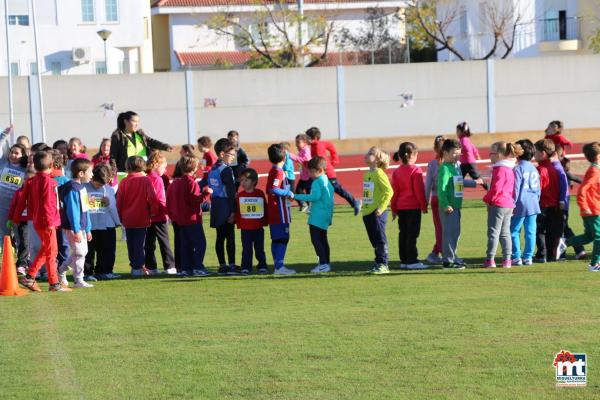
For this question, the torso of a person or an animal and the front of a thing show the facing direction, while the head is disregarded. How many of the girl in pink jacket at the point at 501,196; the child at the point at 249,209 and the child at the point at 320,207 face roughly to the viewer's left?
2

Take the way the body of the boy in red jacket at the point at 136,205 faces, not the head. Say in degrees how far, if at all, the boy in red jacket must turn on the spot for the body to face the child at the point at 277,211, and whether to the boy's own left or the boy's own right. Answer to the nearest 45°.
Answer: approximately 90° to the boy's own right

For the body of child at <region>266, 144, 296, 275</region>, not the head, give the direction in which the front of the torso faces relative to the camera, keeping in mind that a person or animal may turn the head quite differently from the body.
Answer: to the viewer's right

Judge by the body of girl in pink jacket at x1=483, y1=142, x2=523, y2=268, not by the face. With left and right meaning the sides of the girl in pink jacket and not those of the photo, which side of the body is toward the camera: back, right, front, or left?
left

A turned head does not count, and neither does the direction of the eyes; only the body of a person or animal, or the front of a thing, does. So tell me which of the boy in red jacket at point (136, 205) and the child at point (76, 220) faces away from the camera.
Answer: the boy in red jacket

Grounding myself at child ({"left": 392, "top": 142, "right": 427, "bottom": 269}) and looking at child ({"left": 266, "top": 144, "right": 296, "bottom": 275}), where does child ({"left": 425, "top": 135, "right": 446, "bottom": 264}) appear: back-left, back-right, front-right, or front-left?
back-right

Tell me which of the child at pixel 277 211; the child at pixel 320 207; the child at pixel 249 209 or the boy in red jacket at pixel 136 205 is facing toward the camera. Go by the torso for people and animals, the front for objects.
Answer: the child at pixel 249 209
